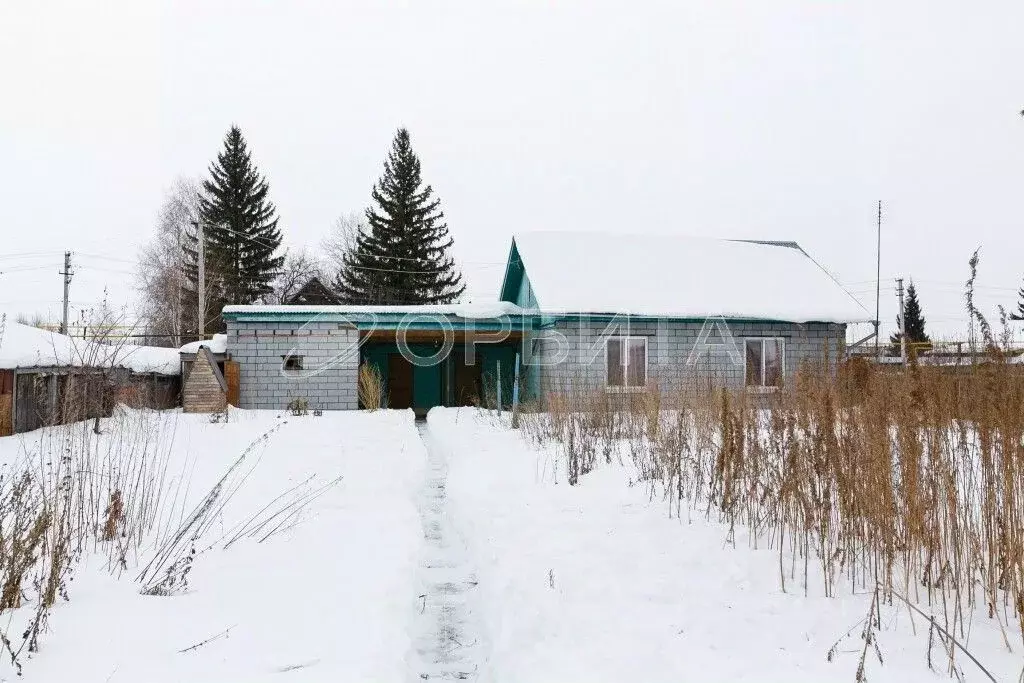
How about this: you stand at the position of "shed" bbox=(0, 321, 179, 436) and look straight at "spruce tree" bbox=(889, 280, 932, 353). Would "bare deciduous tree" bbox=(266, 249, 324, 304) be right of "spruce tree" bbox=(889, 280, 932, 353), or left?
left

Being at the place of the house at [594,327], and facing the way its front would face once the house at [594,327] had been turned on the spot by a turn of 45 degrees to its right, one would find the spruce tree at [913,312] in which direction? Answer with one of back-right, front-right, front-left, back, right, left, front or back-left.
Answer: back

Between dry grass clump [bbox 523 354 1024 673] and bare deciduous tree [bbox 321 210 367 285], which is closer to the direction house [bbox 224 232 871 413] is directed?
the dry grass clump

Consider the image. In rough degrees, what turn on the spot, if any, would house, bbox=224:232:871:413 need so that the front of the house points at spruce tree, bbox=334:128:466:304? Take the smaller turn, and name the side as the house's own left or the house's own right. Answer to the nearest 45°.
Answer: approximately 135° to the house's own right

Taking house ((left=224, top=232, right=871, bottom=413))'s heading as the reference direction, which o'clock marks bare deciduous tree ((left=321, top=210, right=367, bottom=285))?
The bare deciduous tree is roughly at 5 o'clock from the house.

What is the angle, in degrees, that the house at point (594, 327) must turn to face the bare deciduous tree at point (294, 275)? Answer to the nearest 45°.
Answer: approximately 135° to its right

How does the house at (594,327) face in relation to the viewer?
toward the camera

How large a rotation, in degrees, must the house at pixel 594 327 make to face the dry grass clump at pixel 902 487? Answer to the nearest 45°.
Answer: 0° — it already faces it

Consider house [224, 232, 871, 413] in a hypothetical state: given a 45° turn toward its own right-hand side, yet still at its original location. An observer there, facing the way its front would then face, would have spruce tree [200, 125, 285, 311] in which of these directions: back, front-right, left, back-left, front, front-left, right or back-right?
right

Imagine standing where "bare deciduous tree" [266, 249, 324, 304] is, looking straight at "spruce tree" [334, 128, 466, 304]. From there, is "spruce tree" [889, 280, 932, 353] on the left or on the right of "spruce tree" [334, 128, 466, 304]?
left

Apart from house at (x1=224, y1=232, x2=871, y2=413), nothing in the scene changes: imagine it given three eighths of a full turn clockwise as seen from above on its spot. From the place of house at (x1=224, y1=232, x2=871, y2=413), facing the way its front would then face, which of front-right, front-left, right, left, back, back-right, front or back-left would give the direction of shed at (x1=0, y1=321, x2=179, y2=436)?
left
